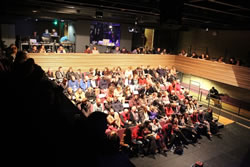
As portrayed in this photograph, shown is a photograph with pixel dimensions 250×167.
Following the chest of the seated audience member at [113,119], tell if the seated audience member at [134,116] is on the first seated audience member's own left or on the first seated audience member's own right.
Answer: on the first seated audience member's own left

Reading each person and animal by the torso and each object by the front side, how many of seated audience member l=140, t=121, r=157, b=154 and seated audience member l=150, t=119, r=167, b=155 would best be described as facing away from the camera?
0
